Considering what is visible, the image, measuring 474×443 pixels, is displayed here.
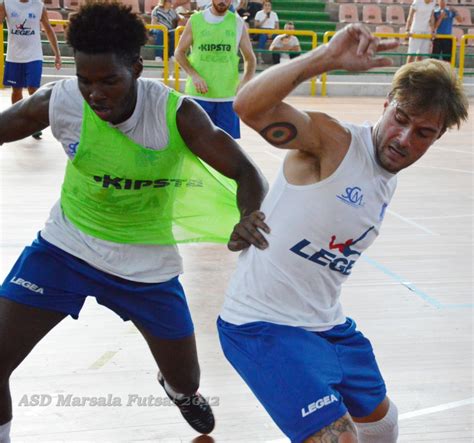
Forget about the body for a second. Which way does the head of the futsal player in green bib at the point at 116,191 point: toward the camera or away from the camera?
toward the camera

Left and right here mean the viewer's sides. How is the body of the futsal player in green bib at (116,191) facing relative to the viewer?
facing the viewer

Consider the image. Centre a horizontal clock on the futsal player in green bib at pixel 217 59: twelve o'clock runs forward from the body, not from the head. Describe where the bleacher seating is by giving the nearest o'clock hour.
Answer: The bleacher seating is roughly at 7 o'clock from the futsal player in green bib.

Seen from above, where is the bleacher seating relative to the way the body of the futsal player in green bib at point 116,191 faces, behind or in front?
behind

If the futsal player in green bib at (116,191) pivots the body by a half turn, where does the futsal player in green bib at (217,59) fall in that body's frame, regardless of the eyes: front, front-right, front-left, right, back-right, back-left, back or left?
front
